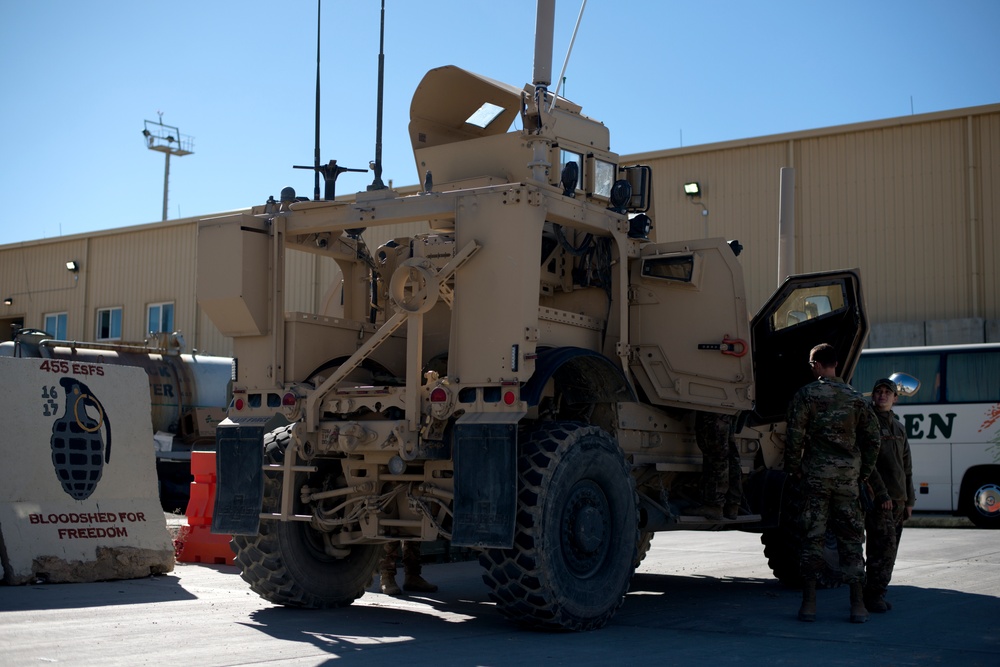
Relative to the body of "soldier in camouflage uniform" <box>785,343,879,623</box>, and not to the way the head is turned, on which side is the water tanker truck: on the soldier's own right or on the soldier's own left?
on the soldier's own left

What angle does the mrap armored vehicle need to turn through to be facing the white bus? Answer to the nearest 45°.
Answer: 0° — it already faces it

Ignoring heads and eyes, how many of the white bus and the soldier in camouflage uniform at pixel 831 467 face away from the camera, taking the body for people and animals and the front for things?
1

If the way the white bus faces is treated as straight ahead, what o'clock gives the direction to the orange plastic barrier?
The orange plastic barrier is roughly at 10 o'clock from the white bus.

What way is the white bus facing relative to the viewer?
to the viewer's left

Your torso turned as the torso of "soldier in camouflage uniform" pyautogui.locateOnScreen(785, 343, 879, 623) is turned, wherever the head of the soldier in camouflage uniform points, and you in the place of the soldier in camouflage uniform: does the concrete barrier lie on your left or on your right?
on your left

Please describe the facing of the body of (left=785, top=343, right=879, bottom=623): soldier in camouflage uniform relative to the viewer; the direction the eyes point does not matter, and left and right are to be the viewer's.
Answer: facing away from the viewer

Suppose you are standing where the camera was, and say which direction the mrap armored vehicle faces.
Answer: facing away from the viewer and to the right of the viewer

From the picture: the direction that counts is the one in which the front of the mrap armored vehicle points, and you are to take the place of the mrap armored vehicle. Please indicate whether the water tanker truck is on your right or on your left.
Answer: on your left
